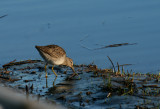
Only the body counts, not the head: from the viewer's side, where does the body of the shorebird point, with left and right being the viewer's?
facing to the right of the viewer
